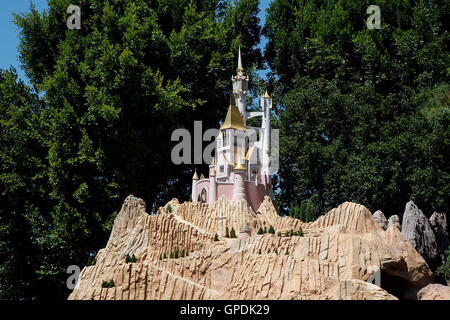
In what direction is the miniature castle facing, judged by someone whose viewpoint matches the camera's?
facing the viewer and to the left of the viewer

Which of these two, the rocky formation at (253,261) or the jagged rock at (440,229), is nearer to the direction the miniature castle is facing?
the rocky formation

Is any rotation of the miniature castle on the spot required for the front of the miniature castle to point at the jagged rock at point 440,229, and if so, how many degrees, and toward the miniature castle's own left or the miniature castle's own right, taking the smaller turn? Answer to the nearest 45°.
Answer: approximately 135° to the miniature castle's own left

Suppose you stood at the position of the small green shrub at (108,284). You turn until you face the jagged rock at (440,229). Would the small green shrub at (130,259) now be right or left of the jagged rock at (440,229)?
left

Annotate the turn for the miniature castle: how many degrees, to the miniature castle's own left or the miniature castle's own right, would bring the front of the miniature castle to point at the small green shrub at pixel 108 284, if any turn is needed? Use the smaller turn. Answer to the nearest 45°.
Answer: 0° — it already faces it

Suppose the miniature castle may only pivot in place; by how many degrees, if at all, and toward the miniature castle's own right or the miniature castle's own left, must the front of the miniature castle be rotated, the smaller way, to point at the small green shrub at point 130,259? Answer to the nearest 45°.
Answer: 0° — it already faces it

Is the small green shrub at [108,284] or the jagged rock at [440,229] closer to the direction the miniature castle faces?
the small green shrub

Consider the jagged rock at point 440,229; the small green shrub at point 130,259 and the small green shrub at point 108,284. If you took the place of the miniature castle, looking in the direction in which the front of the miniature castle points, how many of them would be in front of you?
2
